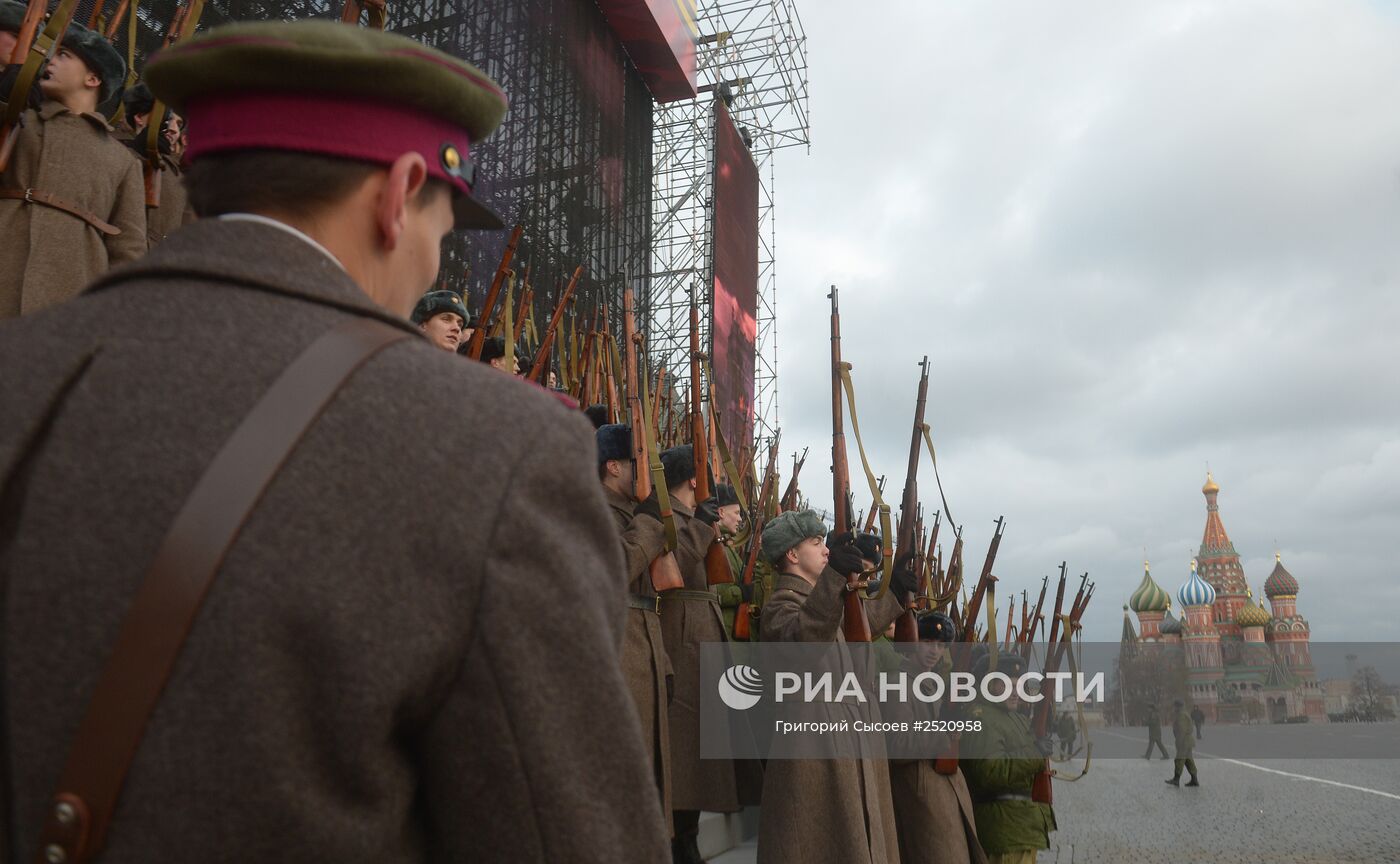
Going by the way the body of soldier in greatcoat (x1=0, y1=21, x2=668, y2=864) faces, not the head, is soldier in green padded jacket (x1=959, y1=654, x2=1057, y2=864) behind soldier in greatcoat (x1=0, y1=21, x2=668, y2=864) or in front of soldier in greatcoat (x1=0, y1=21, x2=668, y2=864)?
in front

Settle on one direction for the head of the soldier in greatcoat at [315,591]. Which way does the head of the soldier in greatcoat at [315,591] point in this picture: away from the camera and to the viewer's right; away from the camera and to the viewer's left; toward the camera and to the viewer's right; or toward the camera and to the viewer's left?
away from the camera and to the viewer's right

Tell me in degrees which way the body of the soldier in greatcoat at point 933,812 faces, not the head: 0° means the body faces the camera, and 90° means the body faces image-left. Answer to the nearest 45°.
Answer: approximately 315°

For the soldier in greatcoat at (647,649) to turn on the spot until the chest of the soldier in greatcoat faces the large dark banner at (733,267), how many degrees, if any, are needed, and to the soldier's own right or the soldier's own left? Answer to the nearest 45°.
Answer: approximately 90° to the soldier's own left

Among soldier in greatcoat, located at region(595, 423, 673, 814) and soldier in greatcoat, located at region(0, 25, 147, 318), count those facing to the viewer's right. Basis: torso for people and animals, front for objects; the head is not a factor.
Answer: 1

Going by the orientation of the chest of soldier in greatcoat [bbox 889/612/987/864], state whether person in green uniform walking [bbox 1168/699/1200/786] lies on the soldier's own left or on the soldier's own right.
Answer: on the soldier's own left

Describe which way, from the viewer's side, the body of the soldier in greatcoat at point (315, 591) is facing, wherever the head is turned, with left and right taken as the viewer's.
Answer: facing away from the viewer and to the right of the viewer

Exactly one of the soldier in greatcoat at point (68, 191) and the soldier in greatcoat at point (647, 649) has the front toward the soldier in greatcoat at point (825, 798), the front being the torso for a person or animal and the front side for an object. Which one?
the soldier in greatcoat at point (647, 649)

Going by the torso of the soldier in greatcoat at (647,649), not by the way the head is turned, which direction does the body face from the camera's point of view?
to the viewer's right

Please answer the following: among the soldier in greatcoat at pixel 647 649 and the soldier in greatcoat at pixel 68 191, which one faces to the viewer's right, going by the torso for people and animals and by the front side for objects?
the soldier in greatcoat at pixel 647 649

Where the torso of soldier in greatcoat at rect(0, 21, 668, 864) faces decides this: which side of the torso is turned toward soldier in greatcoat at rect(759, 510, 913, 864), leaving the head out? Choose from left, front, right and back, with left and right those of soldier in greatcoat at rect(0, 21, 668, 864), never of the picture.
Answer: front

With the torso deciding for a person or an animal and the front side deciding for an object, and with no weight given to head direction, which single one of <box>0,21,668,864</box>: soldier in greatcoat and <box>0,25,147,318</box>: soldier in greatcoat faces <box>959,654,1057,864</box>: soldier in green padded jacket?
<box>0,21,668,864</box>: soldier in greatcoat

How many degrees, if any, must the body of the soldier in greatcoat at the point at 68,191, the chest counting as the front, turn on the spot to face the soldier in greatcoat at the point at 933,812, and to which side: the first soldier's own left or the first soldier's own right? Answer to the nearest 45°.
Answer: approximately 135° to the first soldier's own left

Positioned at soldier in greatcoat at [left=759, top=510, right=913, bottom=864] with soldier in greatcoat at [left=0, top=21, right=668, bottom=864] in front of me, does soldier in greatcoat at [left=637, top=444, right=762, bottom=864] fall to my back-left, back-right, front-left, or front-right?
back-right

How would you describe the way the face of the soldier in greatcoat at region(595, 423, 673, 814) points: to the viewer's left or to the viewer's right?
to the viewer's right

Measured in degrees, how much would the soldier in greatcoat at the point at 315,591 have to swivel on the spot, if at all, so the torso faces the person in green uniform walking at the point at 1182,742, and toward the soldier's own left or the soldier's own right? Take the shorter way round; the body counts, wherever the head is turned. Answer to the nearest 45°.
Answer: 0° — they already face them
